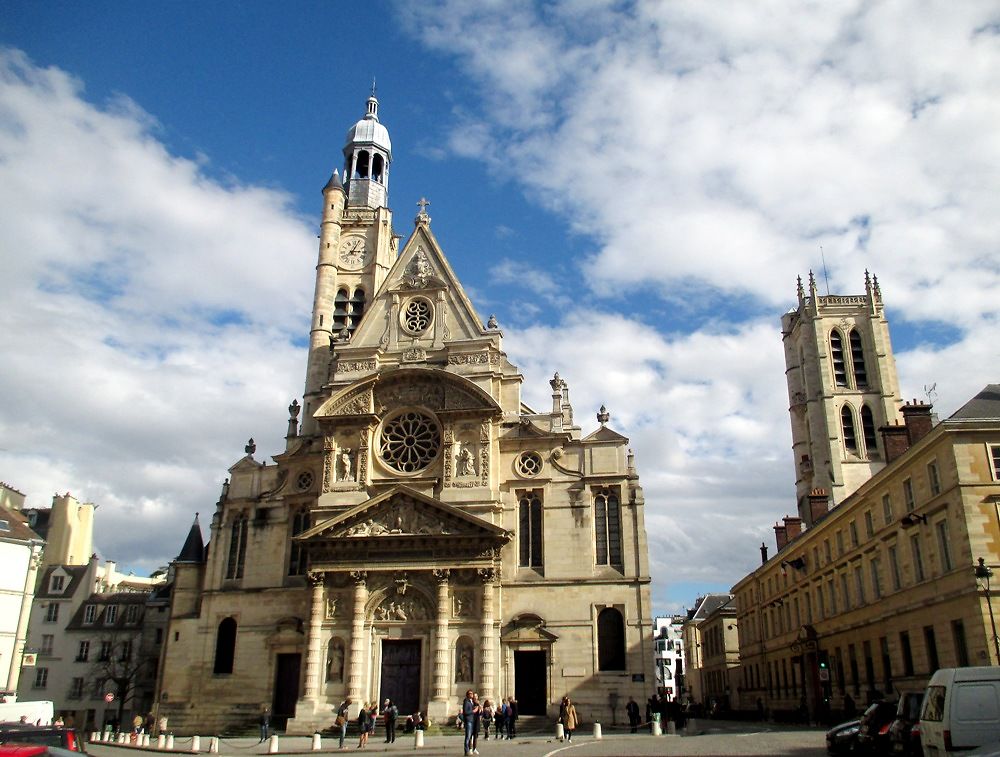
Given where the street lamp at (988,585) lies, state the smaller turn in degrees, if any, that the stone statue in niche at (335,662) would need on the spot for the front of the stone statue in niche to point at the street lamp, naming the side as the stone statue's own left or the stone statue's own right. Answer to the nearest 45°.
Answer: approximately 45° to the stone statue's own left

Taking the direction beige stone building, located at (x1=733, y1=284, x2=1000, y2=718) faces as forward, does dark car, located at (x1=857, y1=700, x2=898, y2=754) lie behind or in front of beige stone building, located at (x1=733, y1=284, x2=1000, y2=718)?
in front

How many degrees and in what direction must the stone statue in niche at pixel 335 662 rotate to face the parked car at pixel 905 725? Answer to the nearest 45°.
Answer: approximately 45° to its left

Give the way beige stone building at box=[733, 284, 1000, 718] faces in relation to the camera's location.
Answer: facing the viewer and to the left of the viewer

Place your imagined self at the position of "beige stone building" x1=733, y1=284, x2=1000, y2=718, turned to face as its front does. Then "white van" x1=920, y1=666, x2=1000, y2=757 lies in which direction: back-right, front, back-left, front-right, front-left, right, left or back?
front-left

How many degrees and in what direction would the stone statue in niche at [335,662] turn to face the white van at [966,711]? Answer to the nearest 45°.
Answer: approximately 45° to its left

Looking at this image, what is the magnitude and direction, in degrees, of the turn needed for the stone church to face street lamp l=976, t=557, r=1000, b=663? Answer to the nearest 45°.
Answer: approximately 45° to its left

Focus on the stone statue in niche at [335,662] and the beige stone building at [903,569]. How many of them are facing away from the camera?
0

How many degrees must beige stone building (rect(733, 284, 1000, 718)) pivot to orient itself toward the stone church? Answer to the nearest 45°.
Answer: approximately 45° to its right

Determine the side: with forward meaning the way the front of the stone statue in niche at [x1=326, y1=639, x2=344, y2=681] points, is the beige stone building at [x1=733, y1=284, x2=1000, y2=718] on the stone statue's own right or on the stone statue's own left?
on the stone statue's own left

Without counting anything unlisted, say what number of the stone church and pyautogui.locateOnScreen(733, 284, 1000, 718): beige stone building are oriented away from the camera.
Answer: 0

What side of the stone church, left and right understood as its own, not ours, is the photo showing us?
front

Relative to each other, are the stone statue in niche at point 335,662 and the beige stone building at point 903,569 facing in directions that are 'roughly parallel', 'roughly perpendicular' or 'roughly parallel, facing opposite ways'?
roughly perpendicular

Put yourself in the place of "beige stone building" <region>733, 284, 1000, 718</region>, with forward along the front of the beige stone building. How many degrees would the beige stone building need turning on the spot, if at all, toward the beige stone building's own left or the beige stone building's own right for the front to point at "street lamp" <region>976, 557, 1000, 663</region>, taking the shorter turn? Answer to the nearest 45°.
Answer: approximately 45° to the beige stone building's own left

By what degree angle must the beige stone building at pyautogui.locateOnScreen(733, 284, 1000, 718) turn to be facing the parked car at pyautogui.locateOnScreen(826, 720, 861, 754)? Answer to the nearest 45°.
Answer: approximately 45° to its left

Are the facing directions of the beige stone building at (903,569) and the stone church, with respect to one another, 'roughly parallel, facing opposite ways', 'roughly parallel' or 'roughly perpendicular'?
roughly perpendicular

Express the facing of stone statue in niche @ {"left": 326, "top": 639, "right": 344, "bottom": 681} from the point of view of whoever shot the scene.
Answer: facing the viewer

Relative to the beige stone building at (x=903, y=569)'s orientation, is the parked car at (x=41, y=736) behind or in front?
in front
